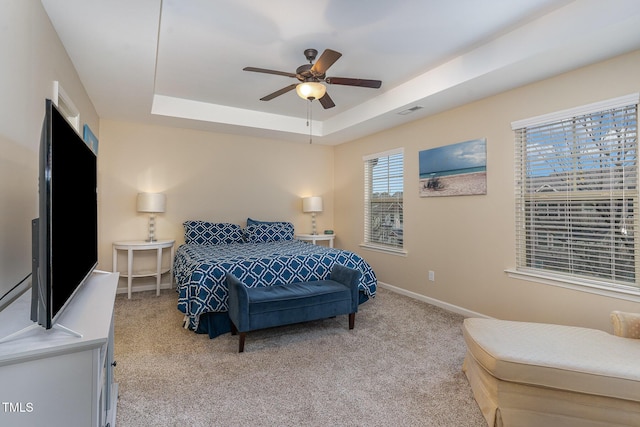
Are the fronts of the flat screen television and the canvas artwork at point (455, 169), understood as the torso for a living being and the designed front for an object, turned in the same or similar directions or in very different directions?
very different directions

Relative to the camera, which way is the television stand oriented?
to the viewer's right

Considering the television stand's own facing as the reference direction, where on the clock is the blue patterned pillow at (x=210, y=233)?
The blue patterned pillow is roughly at 10 o'clock from the television stand.

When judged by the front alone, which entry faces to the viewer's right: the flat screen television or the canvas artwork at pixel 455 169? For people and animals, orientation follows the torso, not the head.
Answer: the flat screen television

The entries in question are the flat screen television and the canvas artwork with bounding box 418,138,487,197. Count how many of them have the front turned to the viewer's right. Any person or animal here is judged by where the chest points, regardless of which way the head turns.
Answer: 1

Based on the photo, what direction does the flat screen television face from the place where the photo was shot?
facing to the right of the viewer

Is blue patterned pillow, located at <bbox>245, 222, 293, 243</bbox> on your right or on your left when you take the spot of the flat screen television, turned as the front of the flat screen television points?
on your left

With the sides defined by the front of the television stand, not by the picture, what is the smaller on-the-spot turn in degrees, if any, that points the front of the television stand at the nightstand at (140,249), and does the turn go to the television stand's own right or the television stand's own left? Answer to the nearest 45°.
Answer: approximately 90° to the television stand's own left

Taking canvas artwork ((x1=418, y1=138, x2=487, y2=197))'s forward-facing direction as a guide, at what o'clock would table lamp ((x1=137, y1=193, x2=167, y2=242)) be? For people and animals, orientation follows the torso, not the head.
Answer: The table lamp is roughly at 1 o'clock from the canvas artwork.
